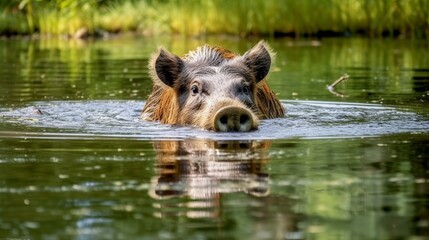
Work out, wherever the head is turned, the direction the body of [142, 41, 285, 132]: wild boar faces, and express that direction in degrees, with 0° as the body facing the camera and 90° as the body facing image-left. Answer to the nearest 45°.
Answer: approximately 0°
